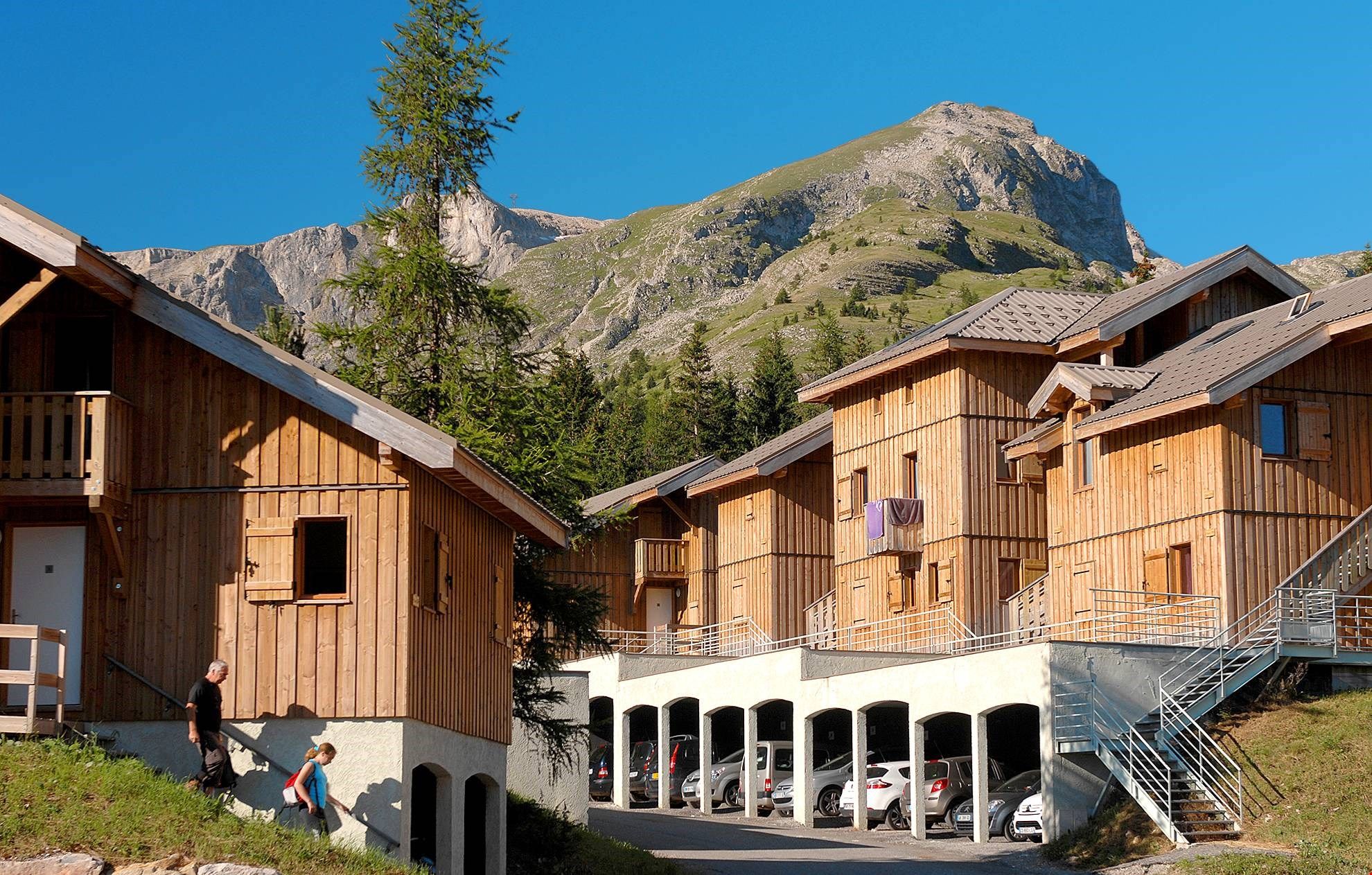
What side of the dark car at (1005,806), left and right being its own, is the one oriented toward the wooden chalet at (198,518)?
front

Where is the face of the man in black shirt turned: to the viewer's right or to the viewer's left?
to the viewer's right

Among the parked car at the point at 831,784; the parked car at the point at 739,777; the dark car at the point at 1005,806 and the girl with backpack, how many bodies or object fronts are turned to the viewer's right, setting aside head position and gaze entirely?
1

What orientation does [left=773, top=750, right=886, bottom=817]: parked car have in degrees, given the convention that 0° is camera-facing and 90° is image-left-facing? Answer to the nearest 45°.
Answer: approximately 45°

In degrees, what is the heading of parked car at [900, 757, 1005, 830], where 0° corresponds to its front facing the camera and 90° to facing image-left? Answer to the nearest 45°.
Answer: approximately 225°

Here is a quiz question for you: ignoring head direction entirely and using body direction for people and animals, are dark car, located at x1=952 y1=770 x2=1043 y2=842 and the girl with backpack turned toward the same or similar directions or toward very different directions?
very different directions

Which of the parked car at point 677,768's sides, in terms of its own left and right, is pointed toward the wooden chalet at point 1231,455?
right

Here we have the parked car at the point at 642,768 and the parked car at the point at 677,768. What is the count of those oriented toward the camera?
0

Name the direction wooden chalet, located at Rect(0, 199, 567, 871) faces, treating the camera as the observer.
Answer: facing the viewer

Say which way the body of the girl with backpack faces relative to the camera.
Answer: to the viewer's right

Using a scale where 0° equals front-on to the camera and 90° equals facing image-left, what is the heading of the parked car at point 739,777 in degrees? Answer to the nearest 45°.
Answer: approximately 45°

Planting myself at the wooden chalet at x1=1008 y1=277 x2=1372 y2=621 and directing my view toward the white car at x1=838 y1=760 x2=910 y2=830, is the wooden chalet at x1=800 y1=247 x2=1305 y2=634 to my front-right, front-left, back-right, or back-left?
front-right

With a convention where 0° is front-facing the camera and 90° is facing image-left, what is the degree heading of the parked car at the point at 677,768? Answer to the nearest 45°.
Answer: approximately 225°
